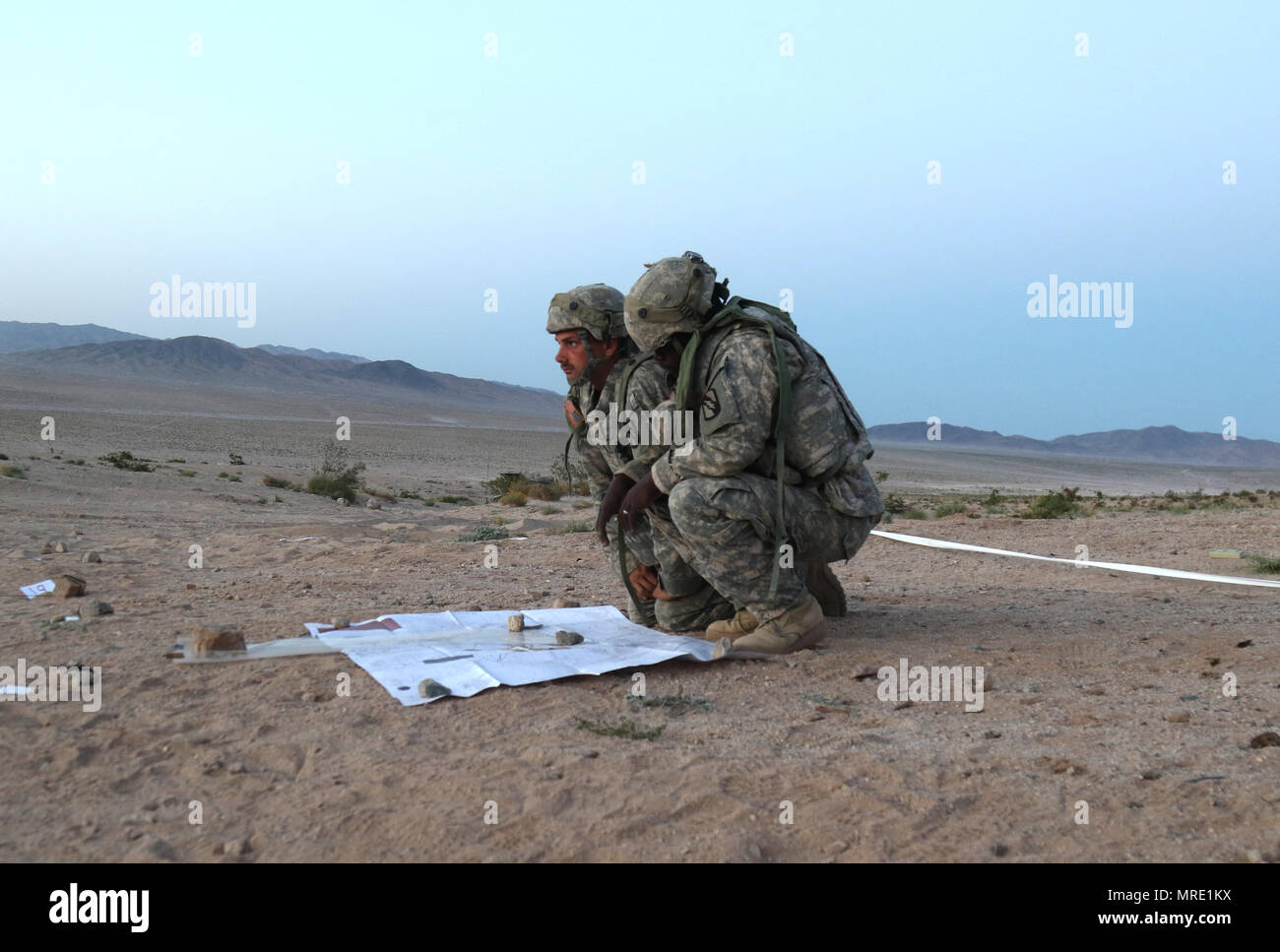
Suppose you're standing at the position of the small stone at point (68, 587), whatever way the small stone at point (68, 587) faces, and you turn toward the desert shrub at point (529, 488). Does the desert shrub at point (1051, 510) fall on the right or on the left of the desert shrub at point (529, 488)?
right

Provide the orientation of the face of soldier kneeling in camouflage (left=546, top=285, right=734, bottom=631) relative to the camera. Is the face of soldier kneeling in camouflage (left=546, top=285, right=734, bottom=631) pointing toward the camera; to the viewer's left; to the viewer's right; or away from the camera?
to the viewer's left

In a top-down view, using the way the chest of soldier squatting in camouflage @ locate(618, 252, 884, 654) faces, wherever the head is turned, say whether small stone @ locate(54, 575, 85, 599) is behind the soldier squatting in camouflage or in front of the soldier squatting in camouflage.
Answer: in front

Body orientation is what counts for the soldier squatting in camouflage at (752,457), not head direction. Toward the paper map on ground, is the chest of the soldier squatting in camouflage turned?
yes

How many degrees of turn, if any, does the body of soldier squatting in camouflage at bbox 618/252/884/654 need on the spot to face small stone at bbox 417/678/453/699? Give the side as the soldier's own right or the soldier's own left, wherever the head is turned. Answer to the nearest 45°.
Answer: approximately 45° to the soldier's own left

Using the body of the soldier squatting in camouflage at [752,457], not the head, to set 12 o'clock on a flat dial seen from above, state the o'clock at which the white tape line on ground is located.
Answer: The white tape line on ground is roughly at 4 o'clock from the soldier squatting in camouflage.

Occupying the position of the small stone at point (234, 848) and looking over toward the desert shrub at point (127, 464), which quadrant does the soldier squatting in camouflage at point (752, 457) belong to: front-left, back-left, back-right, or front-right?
front-right

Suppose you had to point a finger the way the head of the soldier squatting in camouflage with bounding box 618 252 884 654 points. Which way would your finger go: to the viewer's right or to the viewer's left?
to the viewer's left

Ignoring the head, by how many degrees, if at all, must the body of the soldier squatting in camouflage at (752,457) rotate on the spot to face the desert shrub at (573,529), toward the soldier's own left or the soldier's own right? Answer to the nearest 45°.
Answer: approximately 90° to the soldier's own right

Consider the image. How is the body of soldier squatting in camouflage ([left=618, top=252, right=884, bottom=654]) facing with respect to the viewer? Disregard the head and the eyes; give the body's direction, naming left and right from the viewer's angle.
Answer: facing to the left of the viewer

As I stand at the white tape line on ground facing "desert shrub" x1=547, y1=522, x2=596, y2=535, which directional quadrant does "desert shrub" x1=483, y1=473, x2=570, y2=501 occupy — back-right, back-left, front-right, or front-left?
front-right
